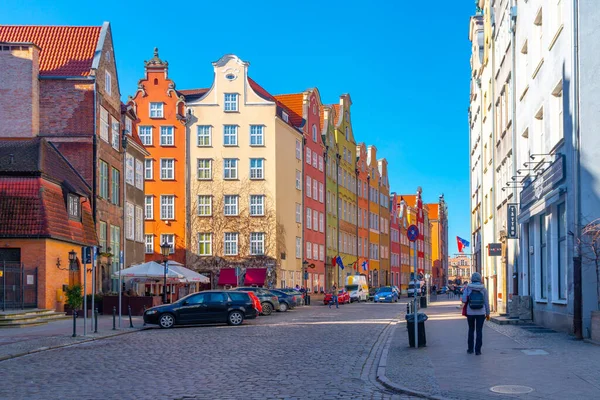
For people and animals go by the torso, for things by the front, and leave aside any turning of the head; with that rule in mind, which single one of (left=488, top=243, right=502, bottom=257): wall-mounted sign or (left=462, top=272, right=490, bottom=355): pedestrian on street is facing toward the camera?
the wall-mounted sign

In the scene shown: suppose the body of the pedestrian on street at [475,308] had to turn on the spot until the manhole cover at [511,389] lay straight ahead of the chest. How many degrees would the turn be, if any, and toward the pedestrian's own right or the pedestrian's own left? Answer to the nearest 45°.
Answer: approximately 180°

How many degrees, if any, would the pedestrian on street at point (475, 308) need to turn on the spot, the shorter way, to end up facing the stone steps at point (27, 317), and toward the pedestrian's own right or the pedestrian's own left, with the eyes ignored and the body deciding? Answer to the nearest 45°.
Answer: approximately 45° to the pedestrian's own left

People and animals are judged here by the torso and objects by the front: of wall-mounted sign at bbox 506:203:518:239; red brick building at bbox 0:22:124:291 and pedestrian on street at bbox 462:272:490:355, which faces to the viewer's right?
the red brick building

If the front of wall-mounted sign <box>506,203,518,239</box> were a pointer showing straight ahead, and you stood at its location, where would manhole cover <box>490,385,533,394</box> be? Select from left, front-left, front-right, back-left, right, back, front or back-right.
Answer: front

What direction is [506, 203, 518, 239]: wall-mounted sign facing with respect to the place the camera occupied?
facing the viewer

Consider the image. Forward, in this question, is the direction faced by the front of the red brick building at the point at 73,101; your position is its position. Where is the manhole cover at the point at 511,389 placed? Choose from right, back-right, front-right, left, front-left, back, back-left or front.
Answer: right

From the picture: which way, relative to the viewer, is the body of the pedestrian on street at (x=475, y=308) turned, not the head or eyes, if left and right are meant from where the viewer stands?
facing away from the viewer

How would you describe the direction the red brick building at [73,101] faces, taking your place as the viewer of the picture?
facing to the right of the viewer

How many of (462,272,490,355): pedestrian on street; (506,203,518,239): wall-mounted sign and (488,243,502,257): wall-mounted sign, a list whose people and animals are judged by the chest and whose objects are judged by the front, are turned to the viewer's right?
0

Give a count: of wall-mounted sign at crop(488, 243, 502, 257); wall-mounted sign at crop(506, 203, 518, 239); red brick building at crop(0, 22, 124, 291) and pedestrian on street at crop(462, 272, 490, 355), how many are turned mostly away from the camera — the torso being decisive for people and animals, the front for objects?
1

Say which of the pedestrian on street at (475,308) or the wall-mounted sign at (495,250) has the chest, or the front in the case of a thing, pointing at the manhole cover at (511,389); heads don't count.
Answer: the wall-mounted sign

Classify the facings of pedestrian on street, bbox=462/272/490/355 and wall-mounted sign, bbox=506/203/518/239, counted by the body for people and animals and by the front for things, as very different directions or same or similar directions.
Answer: very different directions

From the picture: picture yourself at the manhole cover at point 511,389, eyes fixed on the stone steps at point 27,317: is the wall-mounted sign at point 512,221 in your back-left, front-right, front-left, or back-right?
front-right

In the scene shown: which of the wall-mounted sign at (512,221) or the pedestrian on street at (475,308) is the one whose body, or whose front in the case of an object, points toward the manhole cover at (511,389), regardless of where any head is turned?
the wall-mounted sign

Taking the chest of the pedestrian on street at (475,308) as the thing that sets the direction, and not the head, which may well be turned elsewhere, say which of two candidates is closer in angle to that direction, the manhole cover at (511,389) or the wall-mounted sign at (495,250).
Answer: the wall-mounted sign
